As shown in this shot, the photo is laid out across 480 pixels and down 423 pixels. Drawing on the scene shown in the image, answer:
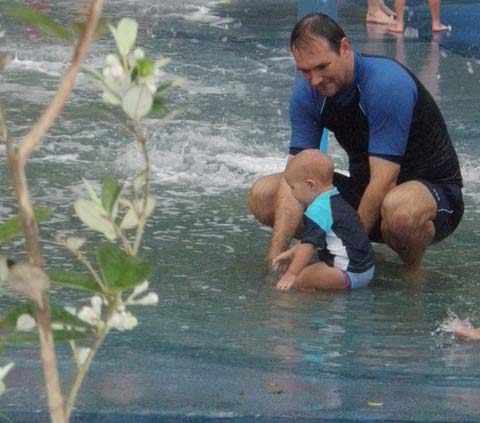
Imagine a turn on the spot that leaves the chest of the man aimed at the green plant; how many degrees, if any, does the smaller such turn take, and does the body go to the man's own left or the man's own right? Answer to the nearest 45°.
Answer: approximately 45° to the man's own left

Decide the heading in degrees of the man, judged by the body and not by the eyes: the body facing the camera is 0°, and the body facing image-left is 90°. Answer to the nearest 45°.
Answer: approximately 45°
